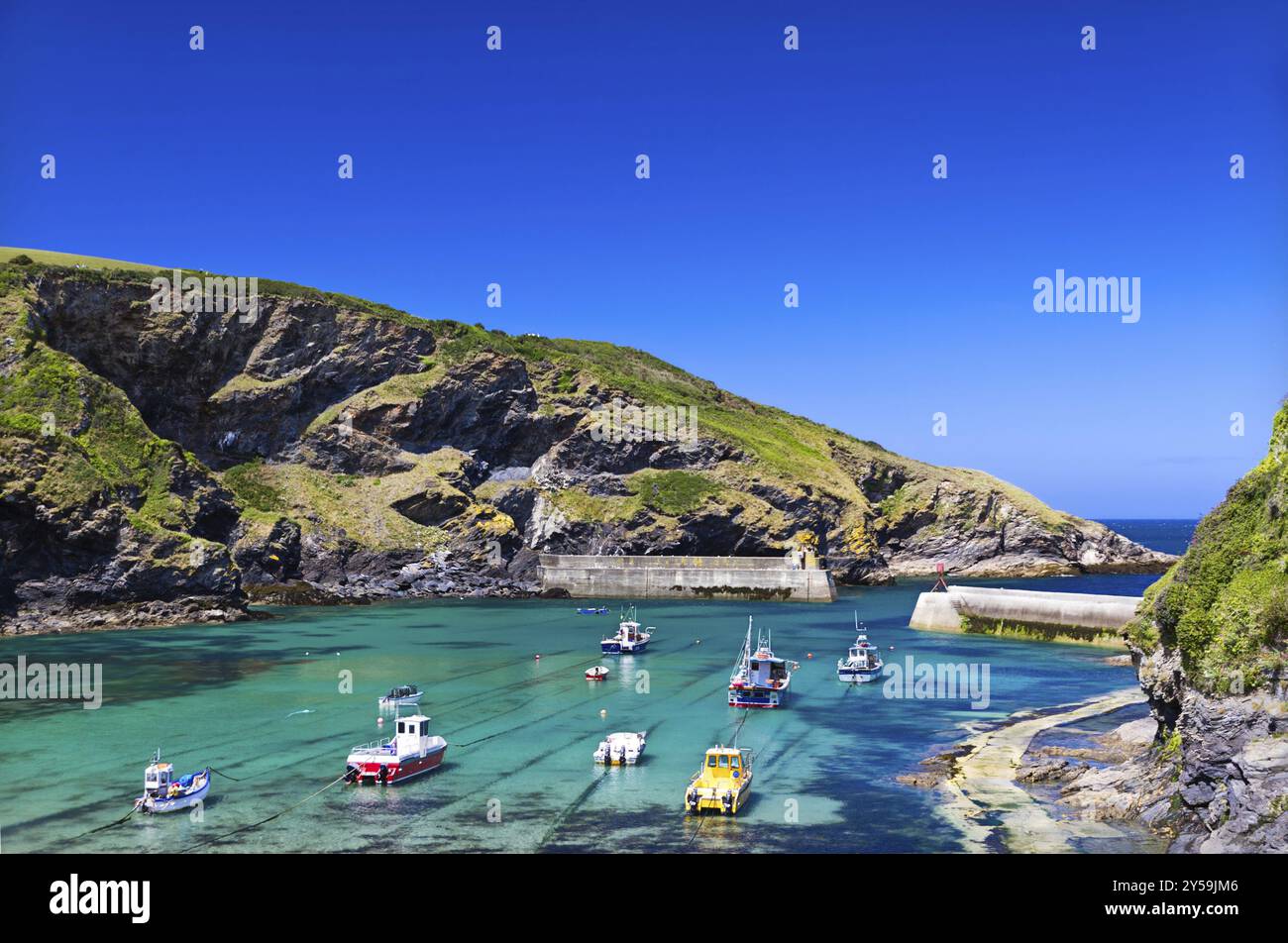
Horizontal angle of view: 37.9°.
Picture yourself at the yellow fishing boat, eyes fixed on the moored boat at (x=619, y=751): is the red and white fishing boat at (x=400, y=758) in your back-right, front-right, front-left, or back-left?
front-left

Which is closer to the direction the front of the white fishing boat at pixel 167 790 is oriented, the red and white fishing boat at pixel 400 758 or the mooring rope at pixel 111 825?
the red and white fishing boat

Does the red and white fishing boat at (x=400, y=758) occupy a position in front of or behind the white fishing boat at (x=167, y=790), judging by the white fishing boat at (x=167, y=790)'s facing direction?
in front

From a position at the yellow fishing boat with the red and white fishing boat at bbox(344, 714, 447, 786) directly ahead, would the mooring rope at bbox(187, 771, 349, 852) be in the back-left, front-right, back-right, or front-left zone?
front-left
